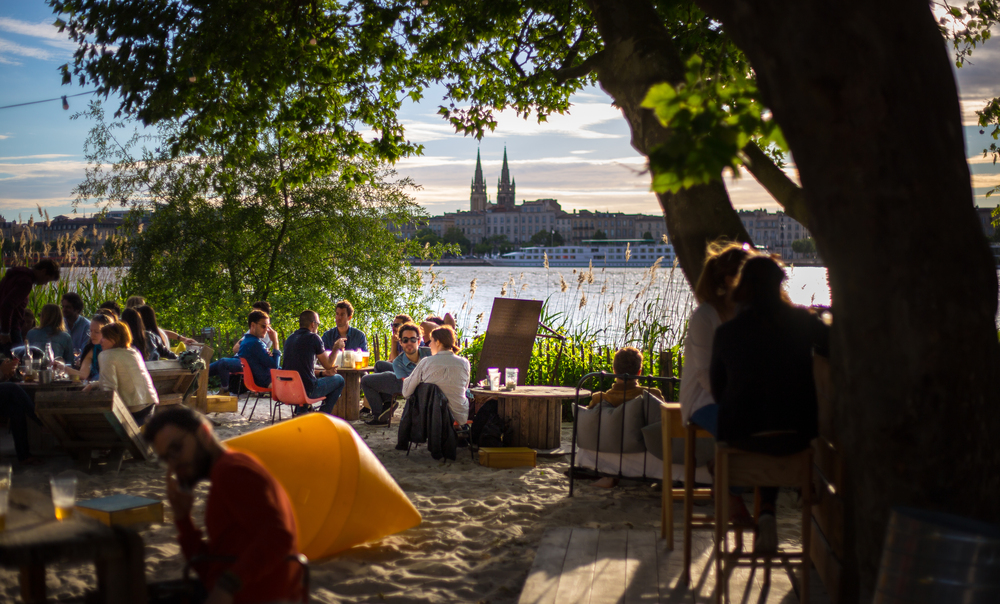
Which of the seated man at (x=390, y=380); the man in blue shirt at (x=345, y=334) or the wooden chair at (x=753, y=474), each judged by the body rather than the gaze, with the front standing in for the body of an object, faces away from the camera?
the wooden chair

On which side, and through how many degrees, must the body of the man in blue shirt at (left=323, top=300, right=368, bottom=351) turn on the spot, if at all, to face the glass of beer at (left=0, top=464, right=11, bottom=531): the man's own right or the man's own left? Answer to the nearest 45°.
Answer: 0° — they already face it

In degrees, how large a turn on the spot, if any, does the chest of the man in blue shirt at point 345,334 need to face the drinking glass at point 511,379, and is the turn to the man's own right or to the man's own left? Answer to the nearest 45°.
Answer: approximately 45° to the man's own left

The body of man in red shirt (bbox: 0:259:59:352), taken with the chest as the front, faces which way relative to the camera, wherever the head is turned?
to the viewer's right

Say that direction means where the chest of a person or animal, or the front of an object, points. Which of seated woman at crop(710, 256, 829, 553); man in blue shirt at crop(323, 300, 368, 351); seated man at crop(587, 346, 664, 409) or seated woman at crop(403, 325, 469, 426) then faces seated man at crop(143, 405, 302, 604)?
the man in blue shirt

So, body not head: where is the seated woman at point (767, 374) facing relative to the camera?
away from the camera

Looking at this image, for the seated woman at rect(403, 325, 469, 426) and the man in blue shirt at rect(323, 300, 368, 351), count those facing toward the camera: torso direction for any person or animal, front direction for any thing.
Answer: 1

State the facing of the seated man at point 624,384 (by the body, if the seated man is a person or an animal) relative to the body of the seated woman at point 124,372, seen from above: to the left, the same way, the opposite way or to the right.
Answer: to the right

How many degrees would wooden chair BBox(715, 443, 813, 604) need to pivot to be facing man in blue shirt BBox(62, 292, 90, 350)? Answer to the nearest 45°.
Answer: approximately 45° to its left
